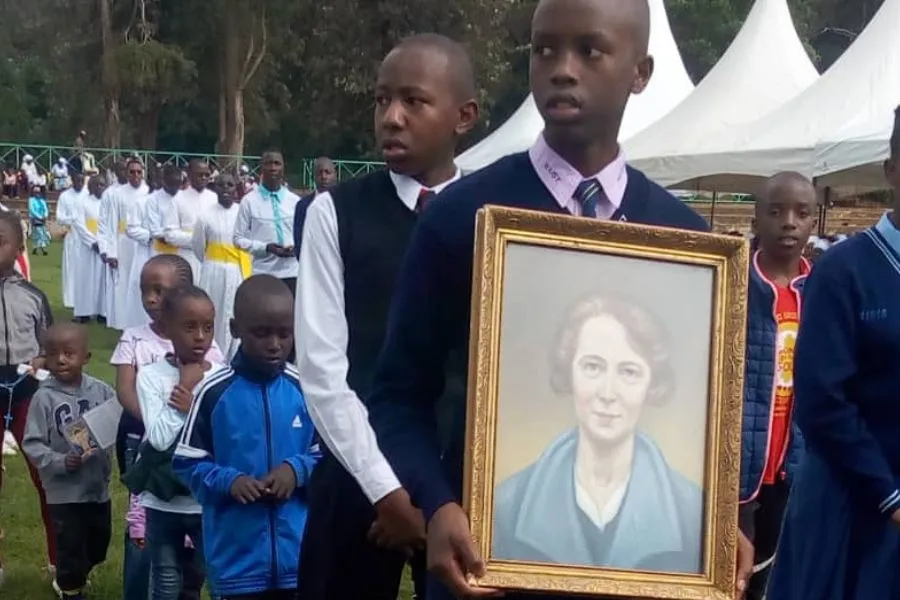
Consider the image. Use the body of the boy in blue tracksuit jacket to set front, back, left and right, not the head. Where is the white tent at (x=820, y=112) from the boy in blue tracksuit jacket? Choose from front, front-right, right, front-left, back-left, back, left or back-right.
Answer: left

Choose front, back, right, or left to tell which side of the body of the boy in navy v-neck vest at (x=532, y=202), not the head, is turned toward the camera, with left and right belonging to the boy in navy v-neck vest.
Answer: front

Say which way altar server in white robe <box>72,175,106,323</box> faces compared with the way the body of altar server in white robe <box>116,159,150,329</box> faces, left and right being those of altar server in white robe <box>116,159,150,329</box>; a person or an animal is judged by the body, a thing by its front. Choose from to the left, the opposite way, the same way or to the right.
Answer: the same way

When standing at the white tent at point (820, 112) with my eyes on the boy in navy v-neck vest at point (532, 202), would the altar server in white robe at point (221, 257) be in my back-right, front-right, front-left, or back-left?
front-right

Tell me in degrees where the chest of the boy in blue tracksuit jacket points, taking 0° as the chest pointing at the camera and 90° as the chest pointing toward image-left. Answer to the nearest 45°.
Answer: approximately 315°

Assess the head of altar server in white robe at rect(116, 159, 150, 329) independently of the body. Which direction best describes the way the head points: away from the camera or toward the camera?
toward the camera

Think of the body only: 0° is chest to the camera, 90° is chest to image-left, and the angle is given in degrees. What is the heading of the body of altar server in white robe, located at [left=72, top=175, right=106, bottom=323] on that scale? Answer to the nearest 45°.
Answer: approximately 315°

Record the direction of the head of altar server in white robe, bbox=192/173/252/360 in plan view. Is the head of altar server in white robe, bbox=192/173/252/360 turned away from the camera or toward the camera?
toward the camera

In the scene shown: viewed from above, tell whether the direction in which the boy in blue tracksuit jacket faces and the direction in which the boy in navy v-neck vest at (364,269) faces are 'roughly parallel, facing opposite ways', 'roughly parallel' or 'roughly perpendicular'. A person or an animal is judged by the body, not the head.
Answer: roughly parallel

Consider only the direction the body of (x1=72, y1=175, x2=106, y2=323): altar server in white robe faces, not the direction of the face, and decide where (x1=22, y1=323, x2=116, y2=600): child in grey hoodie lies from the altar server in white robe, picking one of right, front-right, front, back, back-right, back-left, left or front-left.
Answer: front-right

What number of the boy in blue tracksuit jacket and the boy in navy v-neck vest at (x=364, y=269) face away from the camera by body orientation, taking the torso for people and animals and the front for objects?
0

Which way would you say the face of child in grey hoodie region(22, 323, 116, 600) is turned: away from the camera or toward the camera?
toward the camera

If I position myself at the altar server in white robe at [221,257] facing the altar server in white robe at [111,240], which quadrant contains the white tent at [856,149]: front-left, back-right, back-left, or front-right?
back-right
